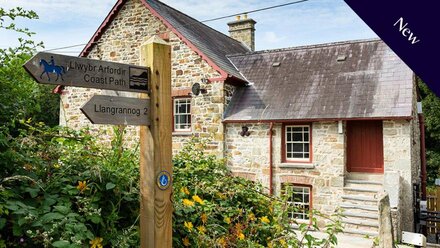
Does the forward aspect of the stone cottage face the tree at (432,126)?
no

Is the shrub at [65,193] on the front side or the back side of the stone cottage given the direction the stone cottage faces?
on the front side

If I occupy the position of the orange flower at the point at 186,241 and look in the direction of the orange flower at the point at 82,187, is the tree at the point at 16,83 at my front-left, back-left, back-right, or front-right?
front-right

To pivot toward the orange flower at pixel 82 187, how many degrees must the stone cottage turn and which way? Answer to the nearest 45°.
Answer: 0° — it already faces it

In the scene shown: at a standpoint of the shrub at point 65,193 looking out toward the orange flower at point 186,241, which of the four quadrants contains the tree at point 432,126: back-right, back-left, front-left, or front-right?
front-left

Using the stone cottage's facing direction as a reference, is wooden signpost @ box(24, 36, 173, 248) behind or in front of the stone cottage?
in front

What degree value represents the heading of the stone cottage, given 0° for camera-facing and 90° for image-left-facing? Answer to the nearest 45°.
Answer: approximately 0°
